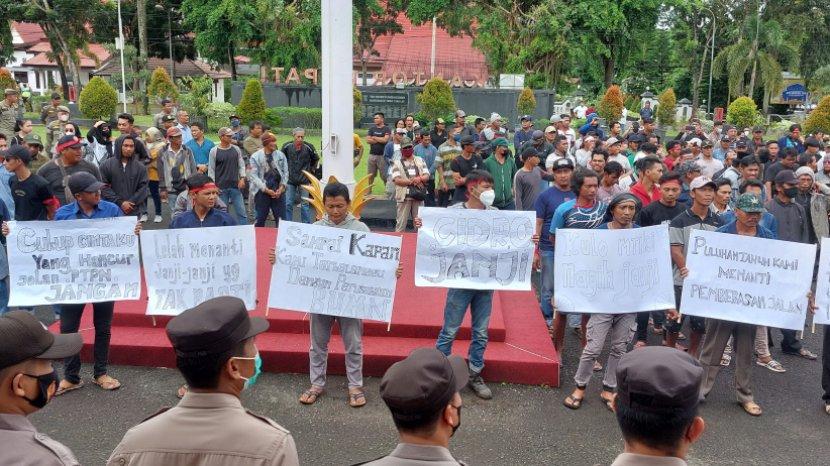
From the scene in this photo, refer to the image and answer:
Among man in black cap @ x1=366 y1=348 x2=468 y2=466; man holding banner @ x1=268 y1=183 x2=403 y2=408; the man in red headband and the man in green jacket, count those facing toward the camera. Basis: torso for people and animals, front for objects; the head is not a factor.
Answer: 3

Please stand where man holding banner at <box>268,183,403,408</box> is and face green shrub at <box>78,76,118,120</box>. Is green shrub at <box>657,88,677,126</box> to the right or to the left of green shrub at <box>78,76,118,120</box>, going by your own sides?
right

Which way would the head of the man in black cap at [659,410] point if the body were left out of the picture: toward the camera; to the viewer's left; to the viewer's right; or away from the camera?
away from the camera

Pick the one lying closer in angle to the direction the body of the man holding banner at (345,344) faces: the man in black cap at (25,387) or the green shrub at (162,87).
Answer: the man in black cap

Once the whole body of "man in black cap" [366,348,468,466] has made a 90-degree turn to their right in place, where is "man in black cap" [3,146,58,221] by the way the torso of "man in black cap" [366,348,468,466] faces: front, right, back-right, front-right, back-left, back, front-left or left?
back

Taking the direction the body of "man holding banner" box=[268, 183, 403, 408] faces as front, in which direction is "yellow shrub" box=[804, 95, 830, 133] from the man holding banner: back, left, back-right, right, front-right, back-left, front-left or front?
back-left

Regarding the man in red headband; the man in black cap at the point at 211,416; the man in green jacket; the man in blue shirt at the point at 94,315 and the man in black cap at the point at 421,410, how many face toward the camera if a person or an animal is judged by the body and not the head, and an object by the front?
3

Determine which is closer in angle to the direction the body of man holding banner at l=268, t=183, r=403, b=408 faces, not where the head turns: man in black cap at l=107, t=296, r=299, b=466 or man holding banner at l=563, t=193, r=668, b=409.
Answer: the man in black cap

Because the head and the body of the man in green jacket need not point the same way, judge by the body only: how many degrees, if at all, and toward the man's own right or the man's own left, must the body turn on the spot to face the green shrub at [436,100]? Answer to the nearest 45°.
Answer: approximately 180°

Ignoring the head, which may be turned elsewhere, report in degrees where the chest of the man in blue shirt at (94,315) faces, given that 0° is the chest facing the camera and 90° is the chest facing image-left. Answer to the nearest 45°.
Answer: approximately 0°

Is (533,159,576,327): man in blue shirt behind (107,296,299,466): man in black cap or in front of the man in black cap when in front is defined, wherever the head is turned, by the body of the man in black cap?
in front

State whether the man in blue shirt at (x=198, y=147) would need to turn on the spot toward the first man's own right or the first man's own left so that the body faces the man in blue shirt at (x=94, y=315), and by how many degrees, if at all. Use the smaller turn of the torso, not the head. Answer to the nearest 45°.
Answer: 0° — they already face them
